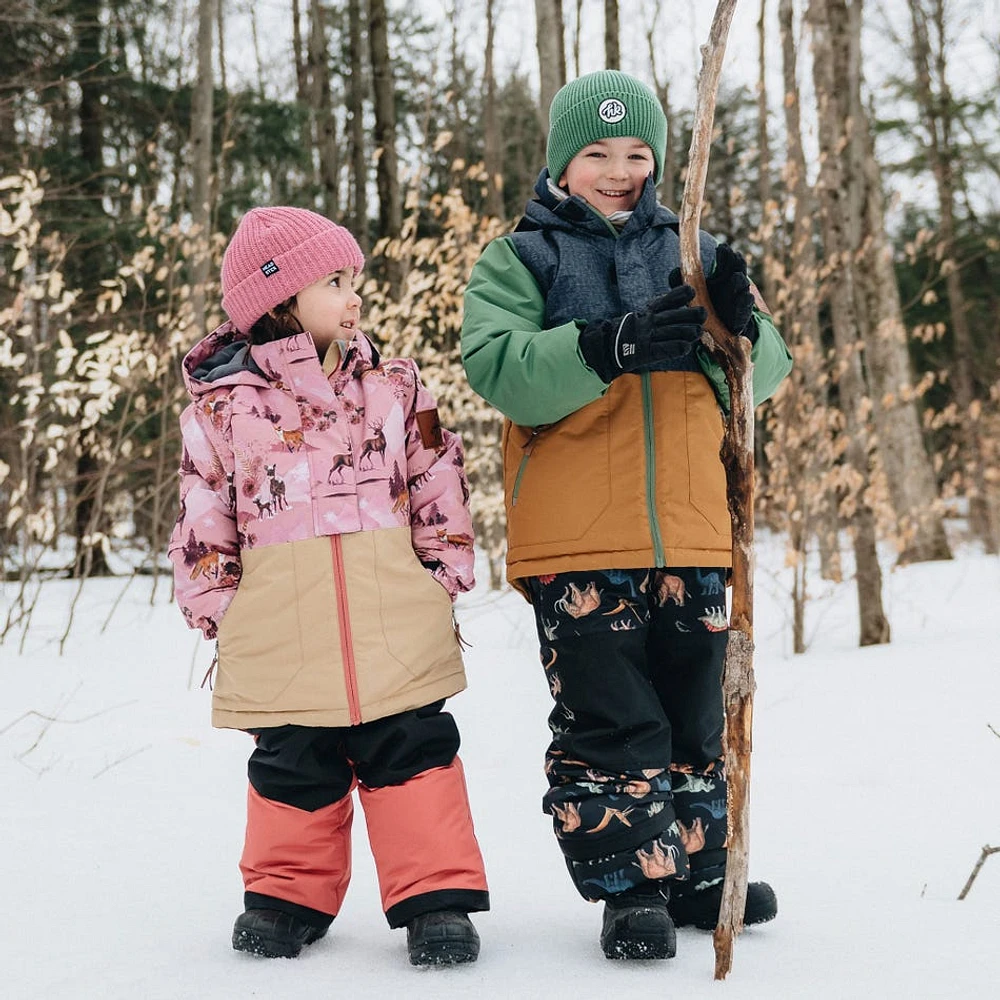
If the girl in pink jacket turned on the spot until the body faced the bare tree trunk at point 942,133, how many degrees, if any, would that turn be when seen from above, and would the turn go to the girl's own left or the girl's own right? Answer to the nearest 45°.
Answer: approximately 135° to the girl's own left

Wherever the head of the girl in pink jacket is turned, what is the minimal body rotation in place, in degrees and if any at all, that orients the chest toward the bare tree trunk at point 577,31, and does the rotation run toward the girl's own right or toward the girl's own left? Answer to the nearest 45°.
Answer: approximately 180°

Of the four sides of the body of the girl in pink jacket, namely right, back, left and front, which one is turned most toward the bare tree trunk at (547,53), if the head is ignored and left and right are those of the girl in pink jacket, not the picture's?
back

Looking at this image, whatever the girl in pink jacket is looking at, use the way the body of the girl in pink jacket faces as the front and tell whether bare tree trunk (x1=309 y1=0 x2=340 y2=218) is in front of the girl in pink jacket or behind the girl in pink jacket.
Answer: behind

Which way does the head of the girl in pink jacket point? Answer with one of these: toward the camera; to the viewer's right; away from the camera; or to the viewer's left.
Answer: to the viewer's right

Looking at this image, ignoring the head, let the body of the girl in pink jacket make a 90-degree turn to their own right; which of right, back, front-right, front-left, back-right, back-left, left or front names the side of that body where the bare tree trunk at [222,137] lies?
right

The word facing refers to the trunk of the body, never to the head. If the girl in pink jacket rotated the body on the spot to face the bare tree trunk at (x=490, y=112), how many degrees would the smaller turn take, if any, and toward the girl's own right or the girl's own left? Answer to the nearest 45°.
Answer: approximately 180°

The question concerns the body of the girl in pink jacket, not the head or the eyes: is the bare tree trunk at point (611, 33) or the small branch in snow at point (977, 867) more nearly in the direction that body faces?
the small branch in snow

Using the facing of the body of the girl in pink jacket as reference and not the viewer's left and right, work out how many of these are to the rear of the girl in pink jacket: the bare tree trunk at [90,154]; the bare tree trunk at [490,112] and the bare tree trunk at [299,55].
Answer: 3

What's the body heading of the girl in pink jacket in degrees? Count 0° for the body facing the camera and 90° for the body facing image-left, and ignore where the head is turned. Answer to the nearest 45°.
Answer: approximately 0°

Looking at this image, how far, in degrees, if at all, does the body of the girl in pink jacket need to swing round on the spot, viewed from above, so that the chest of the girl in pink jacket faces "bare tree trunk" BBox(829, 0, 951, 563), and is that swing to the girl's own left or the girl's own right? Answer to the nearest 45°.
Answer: approximately 135° to the girl's own left

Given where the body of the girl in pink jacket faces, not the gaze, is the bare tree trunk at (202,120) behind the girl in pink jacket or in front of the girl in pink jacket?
behind

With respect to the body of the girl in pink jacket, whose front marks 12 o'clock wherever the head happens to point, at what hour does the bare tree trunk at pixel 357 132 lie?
The bare tree trunk is roughly at 6 o'clock from the girl in pink jacket.

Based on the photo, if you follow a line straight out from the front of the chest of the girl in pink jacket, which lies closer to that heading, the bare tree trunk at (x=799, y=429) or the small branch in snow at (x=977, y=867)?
the small branch in snow

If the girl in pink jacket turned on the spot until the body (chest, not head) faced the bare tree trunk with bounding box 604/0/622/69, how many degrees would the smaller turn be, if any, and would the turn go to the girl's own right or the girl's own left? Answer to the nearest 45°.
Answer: approximately 180°
